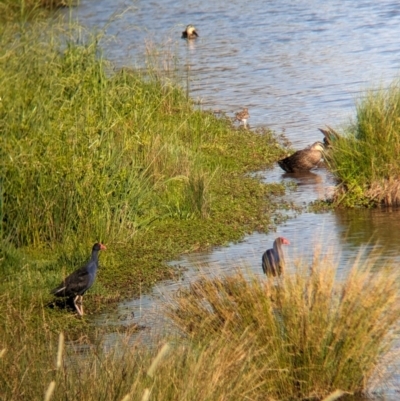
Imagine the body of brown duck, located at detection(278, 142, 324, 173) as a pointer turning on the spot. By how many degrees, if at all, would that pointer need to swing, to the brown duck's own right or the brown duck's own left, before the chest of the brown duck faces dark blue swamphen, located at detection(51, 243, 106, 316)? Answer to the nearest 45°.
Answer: approximately 90° to the brown duck's own right

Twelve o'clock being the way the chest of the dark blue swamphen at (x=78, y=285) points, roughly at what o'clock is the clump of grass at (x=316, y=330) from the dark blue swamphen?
The clump of grass is roughly at 2 o'clock from the dark blue swamphen.

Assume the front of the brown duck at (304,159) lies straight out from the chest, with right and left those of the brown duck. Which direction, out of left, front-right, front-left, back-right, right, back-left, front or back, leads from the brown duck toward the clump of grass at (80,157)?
back-right

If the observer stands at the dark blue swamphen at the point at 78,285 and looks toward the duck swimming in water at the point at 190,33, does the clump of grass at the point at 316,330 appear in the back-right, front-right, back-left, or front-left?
back-right

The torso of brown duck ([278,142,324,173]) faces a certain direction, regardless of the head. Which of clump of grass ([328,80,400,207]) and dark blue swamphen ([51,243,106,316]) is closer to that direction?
the clump of grass

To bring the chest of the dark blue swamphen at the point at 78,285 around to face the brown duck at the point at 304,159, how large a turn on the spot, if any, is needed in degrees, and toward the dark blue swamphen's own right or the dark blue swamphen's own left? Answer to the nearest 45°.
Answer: approximately 45° to the dark blue swamphen's own left

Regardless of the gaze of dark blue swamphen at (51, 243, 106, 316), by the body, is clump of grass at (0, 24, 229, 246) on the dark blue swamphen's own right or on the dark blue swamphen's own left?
on the dark blue swamphen's own left

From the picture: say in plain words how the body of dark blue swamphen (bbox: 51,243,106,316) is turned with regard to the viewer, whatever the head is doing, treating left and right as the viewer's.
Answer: facing to the right of the viewer

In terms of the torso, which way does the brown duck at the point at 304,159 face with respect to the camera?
to the viewer's right

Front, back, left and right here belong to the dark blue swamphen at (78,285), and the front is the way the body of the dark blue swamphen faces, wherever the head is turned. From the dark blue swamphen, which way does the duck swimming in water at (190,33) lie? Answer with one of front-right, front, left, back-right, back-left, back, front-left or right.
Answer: left
